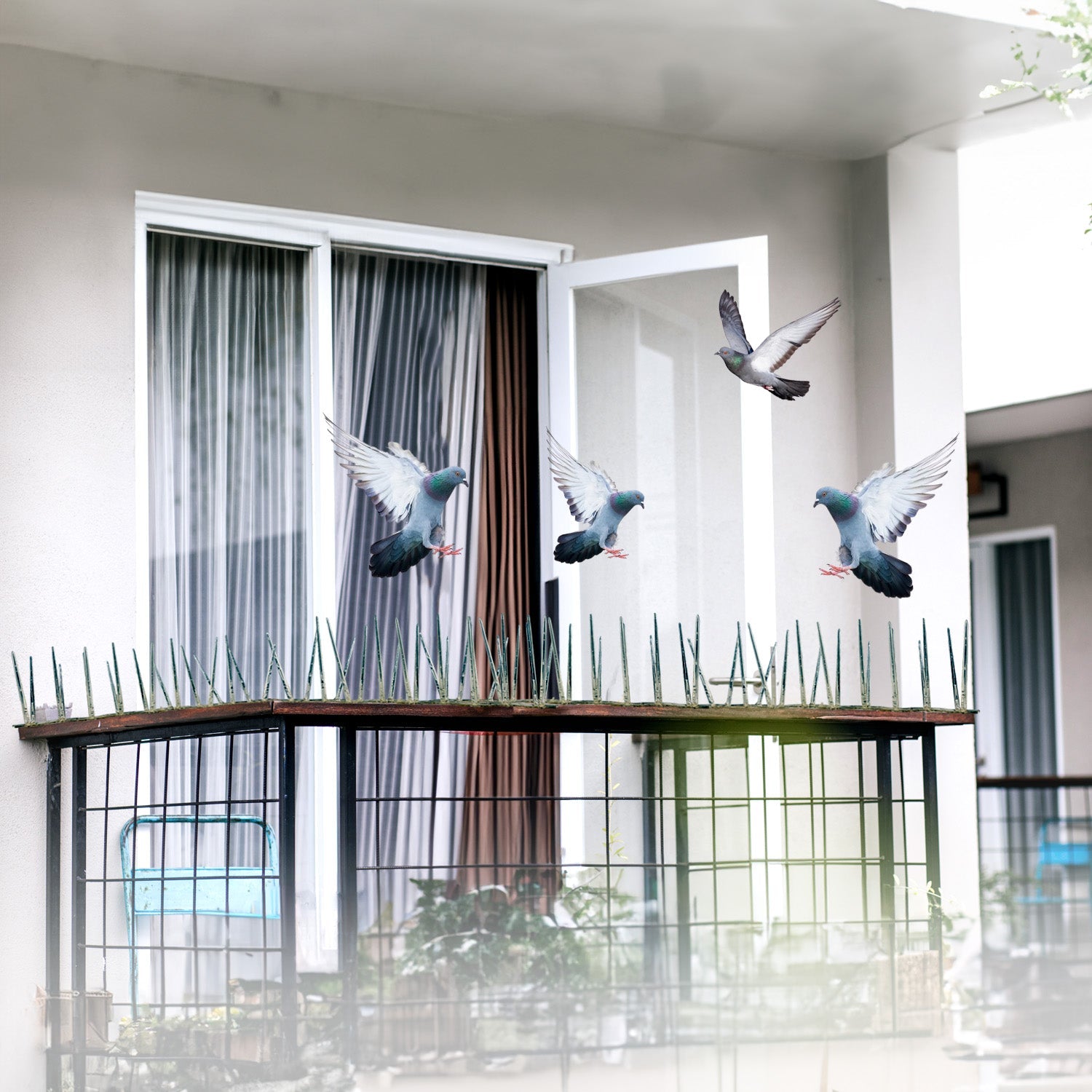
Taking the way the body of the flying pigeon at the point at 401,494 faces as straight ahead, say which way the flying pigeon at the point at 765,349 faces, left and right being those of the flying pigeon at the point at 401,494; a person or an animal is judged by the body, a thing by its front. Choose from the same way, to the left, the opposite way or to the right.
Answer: the opposite way

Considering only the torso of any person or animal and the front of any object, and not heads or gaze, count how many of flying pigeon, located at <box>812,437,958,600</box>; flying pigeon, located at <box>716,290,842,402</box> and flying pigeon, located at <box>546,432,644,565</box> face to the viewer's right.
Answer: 1

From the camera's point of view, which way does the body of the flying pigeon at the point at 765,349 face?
to the viewer's left

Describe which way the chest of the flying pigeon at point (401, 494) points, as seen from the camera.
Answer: to the viewer's right

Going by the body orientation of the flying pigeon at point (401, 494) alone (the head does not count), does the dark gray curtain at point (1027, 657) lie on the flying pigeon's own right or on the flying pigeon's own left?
on the flying pigeon's own left

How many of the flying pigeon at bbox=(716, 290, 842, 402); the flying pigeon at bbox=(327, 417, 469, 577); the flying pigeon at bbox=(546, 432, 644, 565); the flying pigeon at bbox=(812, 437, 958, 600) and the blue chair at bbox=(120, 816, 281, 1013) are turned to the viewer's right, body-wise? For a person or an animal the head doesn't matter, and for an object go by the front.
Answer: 2

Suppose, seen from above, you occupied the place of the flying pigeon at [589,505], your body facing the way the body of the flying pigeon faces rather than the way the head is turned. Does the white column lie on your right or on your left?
on your left

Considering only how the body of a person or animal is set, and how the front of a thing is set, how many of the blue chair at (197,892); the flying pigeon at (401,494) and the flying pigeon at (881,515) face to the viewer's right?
1

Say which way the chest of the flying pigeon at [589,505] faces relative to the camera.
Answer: to the viewer's right

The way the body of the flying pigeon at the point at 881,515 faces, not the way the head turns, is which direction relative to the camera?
to the viewer's left
